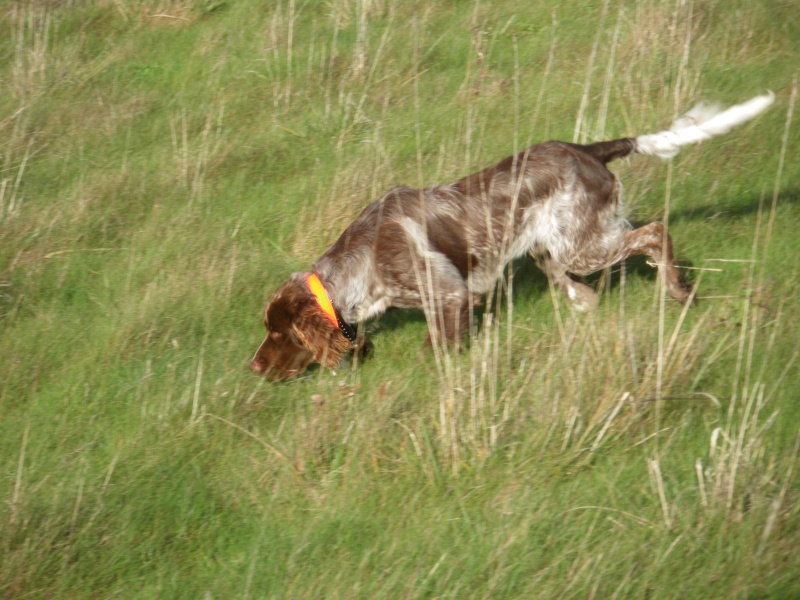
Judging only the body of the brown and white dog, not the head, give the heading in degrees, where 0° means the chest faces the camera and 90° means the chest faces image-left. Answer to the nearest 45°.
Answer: approximately 90°
